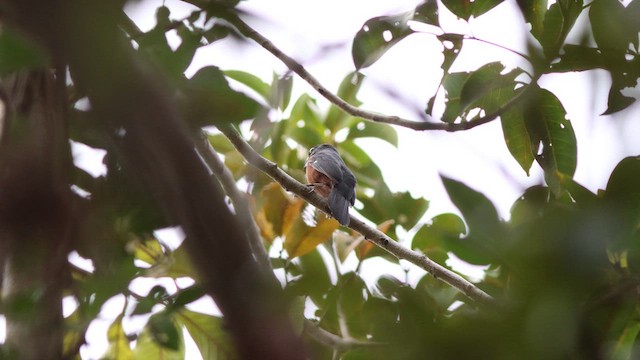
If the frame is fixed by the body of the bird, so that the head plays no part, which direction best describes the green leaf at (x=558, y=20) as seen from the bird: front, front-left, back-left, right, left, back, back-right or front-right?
back-right

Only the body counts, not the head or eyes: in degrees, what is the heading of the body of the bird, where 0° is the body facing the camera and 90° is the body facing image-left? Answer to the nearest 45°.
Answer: approximately 135°

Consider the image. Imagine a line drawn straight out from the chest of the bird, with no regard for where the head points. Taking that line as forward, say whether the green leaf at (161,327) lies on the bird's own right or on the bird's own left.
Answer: on the bird's own left

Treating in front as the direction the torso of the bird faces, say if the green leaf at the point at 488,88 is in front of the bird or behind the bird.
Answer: behind
